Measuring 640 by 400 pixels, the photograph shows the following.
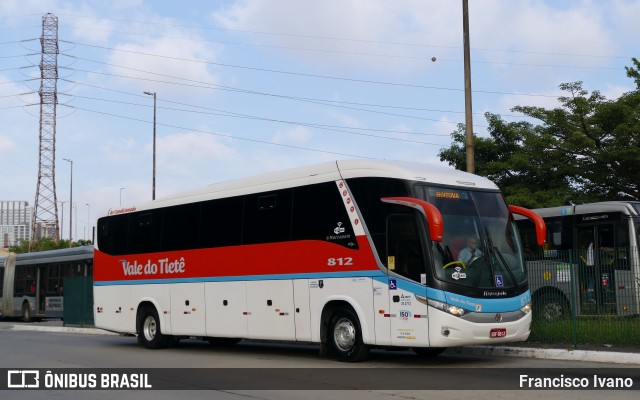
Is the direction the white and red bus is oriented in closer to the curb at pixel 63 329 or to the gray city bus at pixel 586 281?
the gray city bus

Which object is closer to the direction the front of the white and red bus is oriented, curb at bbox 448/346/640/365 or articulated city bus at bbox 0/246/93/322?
the curb

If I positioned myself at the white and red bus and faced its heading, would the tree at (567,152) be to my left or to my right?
on my left

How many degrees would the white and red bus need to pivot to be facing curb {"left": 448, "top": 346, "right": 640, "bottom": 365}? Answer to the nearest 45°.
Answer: approximately 45° to its left

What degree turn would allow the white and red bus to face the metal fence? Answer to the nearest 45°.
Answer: approximately 45° to its left

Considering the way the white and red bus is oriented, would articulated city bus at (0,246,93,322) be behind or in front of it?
behind

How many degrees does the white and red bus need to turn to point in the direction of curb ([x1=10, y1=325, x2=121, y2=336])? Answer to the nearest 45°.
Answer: approximately 180°

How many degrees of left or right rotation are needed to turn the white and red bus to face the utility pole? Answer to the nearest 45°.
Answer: approximately 90° to its left

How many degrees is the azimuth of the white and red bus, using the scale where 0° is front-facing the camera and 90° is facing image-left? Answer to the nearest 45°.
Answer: approximately 315°

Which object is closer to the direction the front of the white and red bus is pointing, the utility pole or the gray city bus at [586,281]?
the gray city bus
